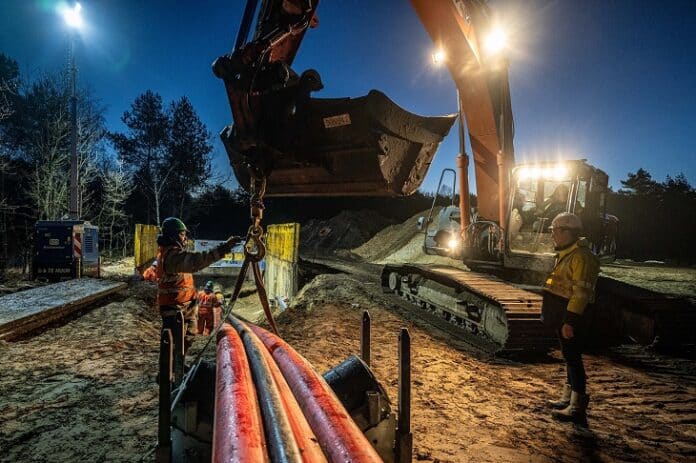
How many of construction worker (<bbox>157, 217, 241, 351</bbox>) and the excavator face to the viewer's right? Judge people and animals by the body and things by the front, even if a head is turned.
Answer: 1

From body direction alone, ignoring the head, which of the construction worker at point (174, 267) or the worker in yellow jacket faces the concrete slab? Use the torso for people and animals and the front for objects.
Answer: the worker in yellow jacket

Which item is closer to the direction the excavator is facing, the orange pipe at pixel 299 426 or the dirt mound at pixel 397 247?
the orange pipe

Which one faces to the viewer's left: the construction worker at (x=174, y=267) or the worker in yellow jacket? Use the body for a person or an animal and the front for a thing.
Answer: the worker in yellow jacket

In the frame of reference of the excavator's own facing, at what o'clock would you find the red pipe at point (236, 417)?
The red pipe is roughly at 11 o'clock from the excavator.

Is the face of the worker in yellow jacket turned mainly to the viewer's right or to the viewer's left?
to the viewer's left

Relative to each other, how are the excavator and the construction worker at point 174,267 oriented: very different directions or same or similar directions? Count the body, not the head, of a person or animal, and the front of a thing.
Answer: very different directions

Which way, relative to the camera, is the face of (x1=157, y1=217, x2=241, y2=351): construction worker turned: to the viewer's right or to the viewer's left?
to the viewer's right

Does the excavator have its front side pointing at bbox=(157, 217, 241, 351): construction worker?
yes

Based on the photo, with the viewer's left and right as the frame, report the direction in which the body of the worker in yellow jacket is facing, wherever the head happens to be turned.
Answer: facing to the left of the viewer

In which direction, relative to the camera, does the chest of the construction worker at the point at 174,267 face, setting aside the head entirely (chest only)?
to the viewer's right

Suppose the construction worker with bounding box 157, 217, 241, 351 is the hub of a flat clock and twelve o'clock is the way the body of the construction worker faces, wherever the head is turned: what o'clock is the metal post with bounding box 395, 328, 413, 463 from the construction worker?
The metal post is roughly at 2 o'clock from the construction worker.

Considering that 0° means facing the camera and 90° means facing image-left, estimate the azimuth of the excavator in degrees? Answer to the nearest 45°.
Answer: approximately 45°
